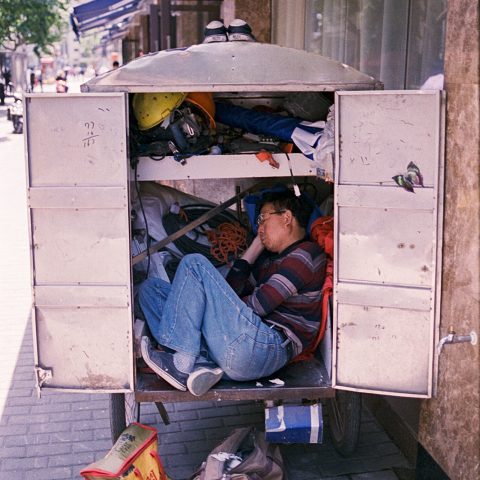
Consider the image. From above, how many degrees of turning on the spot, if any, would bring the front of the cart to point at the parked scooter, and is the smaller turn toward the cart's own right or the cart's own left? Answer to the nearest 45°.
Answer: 0° — it already faces it

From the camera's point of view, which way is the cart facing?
away from the camera

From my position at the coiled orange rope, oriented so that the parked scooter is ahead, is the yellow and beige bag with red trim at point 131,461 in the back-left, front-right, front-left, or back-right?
back-left
